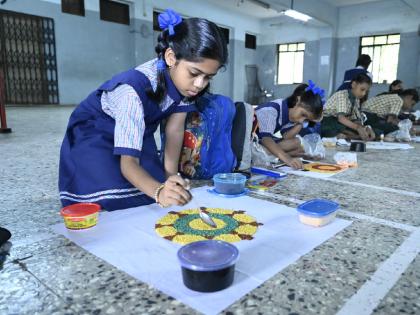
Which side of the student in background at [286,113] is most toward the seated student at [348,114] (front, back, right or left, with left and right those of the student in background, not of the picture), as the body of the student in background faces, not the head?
left

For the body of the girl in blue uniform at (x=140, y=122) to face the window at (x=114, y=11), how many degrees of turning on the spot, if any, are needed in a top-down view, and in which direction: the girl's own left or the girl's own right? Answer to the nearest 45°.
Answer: approximately 135° to the girl's own left

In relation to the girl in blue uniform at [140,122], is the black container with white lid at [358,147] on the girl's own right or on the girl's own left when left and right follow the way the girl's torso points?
on the girl's own left

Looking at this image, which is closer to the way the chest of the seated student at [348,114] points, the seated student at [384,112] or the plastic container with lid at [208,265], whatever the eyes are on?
the plastic container with lid

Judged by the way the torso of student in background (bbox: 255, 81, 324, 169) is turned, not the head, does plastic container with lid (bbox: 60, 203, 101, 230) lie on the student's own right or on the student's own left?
on the student's own right
